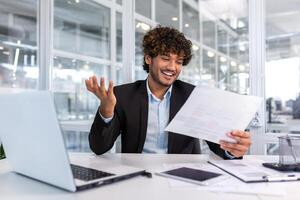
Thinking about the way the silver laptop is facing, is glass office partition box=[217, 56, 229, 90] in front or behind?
in front

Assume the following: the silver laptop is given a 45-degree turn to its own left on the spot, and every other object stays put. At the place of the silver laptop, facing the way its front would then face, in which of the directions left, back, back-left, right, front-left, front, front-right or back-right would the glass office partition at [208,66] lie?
front-right

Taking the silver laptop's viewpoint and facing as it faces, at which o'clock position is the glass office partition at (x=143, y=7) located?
The glass office partition is roughly at 11 o'clock from the silver laptop.

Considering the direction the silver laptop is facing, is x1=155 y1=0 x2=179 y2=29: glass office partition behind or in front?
in front

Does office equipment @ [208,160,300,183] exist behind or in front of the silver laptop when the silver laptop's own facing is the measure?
in front

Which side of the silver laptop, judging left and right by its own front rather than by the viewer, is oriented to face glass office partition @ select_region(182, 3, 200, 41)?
front

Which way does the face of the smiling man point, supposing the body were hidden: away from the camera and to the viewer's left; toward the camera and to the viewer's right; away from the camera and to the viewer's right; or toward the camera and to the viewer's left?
toward the camera and to the viewer's right

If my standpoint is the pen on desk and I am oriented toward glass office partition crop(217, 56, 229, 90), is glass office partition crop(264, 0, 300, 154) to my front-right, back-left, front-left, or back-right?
front-right

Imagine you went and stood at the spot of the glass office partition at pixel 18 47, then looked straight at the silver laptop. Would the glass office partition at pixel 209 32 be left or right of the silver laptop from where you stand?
left

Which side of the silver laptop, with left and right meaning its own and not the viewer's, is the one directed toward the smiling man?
front

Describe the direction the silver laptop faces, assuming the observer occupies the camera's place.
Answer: facing away from the viewer and to the right of the viewer

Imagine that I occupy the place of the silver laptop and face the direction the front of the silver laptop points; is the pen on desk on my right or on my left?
on my right
